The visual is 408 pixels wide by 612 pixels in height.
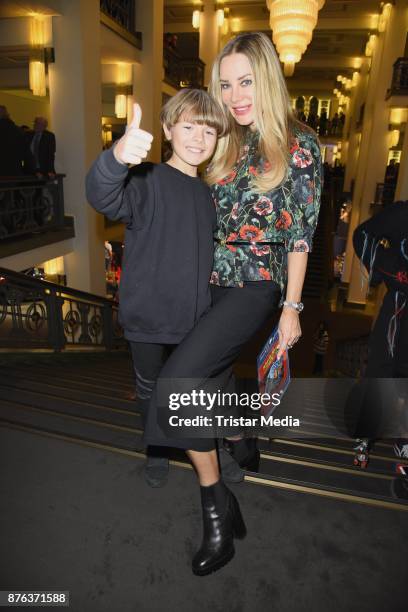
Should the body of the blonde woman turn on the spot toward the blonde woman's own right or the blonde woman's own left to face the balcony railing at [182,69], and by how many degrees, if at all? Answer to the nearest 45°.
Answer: approximately 135° to the blonde woman's own right

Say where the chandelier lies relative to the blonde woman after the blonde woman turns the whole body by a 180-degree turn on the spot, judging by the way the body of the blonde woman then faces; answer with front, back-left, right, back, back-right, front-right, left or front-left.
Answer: front-left

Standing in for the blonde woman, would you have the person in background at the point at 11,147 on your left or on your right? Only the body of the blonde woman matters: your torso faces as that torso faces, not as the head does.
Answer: on your right

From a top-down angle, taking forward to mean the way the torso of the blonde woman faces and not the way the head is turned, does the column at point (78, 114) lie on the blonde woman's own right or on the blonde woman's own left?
on the blonde woman's own right

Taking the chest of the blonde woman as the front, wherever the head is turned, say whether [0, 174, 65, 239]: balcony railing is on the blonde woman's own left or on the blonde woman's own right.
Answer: on the blonde woman's own right

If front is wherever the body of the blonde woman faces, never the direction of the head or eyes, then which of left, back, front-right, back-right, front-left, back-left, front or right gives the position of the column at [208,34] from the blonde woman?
back-right

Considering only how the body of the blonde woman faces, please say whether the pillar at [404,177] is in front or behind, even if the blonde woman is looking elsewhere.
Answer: behind

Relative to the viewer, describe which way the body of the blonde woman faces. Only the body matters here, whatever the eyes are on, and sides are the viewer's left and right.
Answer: facing the viewer and to the left of the viewer

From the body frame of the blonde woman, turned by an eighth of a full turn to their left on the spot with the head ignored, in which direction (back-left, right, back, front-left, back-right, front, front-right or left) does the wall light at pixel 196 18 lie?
back

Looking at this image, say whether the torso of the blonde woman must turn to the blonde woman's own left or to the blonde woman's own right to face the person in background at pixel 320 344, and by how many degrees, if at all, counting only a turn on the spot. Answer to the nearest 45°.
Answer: approximately 135° to the blonde woman's own right
